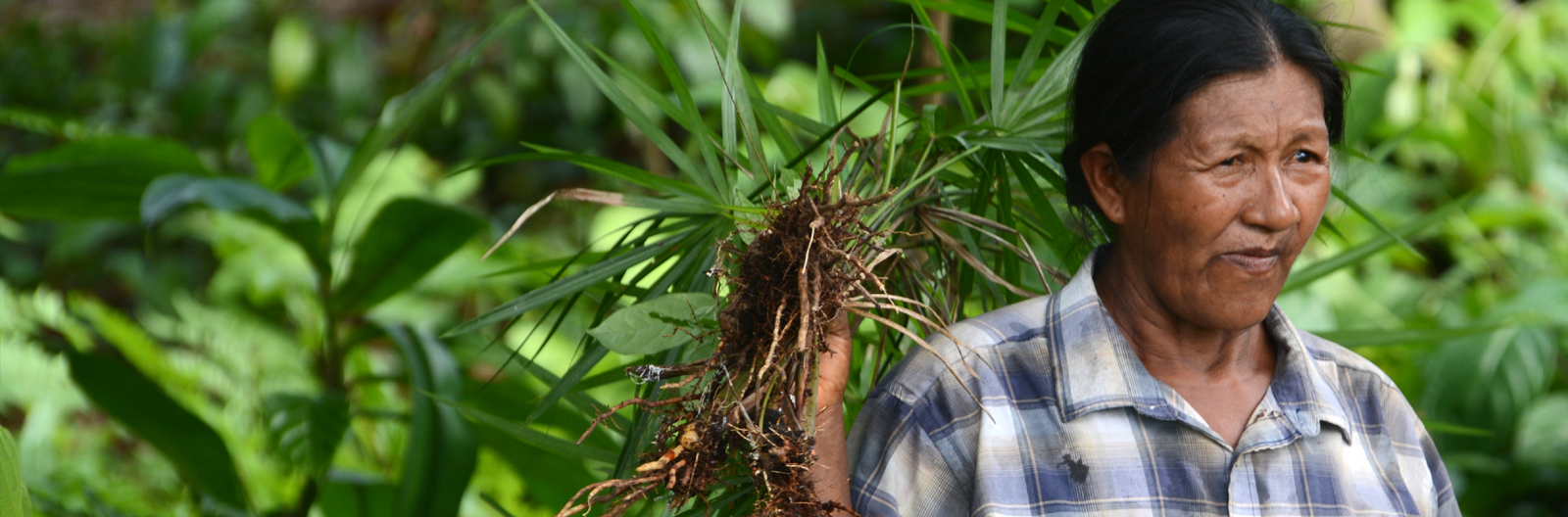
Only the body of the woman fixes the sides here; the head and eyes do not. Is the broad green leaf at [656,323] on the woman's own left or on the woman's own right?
on the woman's own right

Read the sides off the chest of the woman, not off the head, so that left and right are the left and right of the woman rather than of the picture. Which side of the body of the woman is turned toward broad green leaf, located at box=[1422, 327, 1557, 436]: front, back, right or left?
left

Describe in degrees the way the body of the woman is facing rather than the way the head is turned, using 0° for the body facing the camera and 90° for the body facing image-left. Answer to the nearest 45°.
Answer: approximately 315°

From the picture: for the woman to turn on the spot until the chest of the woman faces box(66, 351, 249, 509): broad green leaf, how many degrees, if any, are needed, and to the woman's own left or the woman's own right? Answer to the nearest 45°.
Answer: approximately 135° to the woman's own right

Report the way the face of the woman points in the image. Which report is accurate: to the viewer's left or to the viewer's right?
to the viewer's right

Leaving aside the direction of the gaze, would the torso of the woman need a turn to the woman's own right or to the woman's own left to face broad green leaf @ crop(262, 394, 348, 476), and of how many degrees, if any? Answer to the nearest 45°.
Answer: approximately 135° to the woman's own right

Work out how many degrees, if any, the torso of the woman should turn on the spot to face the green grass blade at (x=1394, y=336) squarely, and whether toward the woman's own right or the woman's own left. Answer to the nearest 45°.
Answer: approximately 90° to the woman's own left
